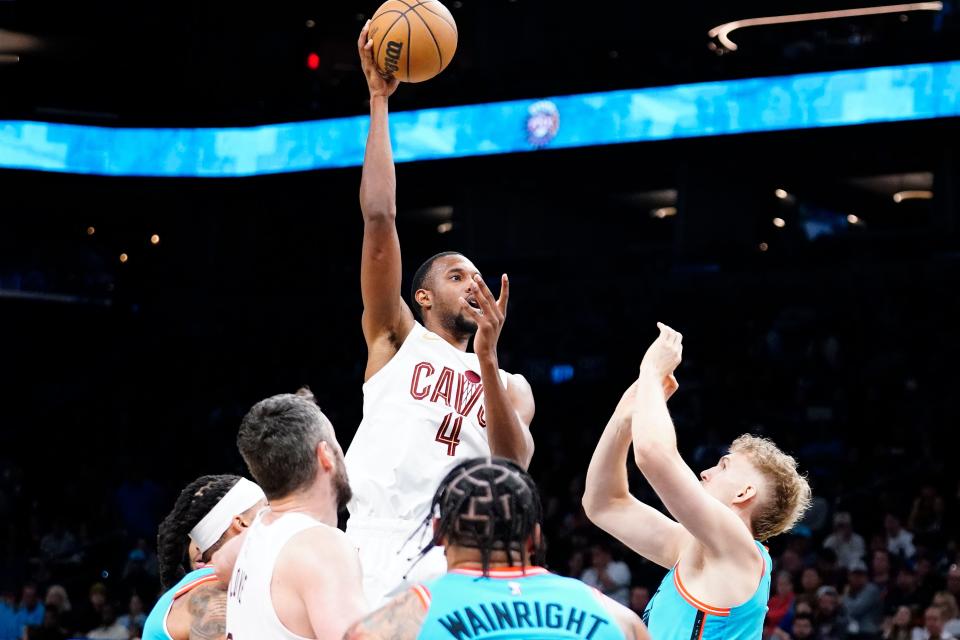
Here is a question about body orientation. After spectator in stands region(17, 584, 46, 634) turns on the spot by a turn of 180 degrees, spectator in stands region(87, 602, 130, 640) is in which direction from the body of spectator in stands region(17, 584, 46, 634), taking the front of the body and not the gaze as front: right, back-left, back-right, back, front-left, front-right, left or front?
back-right

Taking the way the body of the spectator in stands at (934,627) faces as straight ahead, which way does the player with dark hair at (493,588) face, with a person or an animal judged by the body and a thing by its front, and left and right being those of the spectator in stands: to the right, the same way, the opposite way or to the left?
the opposite way

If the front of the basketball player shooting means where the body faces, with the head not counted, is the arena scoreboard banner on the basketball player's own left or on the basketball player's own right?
on the basketball player's own left

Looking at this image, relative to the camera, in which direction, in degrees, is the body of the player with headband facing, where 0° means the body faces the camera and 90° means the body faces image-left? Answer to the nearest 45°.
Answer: approximately 270°

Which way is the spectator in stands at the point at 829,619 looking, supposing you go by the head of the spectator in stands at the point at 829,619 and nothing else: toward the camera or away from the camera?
toward the camera

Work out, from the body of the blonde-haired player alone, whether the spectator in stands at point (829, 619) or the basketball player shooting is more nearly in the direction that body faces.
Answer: the basketball player shooting

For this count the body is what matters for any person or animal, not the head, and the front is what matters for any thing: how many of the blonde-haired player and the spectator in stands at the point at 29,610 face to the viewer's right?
0

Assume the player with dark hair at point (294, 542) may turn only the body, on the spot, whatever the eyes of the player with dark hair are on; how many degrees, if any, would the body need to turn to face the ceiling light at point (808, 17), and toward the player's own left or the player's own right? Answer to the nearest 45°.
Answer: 0° — they already face it

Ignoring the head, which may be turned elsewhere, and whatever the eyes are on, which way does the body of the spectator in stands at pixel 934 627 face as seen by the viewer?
toward the camera

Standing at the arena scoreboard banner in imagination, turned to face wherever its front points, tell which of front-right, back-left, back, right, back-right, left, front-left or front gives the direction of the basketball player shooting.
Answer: front

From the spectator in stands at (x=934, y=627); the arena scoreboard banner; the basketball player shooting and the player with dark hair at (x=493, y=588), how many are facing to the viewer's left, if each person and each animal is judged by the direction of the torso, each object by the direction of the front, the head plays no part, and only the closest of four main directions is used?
0

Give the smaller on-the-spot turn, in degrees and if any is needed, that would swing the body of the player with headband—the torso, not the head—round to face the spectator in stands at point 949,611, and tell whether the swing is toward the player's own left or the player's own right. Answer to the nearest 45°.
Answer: approximately 45° to the player's own left

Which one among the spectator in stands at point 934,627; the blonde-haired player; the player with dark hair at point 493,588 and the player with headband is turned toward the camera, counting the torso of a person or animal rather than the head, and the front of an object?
the spectator in stands

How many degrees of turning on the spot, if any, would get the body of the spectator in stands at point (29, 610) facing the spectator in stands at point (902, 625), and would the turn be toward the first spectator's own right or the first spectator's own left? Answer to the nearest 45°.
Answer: approximately 45° to the first spectator's own left

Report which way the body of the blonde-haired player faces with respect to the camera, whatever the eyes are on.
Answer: to the viewer's left

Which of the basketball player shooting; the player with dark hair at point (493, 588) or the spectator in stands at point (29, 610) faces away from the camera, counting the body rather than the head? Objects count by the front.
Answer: the player with dark hair

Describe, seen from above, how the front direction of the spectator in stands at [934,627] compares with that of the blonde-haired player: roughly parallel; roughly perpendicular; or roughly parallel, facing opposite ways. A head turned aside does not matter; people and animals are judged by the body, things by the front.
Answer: roughly perpendicular

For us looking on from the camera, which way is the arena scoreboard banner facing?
facing the viewer

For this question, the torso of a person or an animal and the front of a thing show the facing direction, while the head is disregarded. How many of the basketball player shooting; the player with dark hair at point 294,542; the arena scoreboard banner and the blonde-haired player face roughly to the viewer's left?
1

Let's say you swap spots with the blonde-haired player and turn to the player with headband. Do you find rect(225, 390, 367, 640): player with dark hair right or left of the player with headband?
left

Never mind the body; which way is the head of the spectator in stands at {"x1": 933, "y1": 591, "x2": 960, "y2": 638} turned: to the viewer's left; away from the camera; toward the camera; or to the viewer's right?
toward the camera

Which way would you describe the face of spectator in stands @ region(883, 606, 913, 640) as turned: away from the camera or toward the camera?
toward the camera

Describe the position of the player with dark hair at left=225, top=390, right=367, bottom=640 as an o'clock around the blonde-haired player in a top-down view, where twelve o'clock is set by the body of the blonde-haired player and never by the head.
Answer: The player with dark hair is roughly at 11 o'clock from the blonde-haired player.
